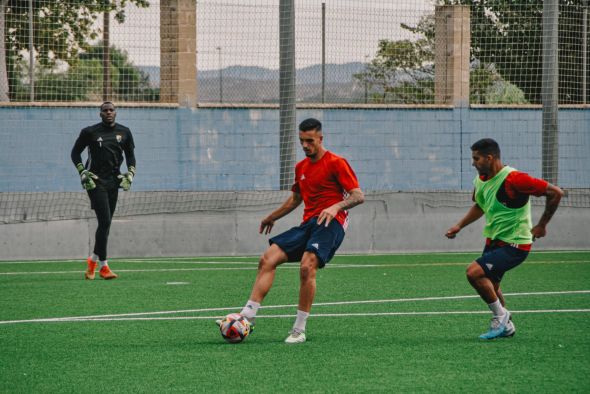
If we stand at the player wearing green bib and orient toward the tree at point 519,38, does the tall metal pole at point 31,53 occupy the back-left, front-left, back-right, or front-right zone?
front-left

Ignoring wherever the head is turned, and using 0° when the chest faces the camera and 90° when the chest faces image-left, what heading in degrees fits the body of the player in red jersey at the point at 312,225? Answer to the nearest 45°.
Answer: approximately 45°

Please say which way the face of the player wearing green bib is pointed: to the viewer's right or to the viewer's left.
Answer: to the viewer's left

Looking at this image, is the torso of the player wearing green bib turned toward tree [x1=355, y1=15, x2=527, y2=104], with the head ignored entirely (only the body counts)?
no

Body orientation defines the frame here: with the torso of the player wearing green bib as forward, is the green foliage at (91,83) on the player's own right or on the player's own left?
on the player's own right

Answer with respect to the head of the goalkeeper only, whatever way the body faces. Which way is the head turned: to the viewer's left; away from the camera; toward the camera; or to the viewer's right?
toward the camera

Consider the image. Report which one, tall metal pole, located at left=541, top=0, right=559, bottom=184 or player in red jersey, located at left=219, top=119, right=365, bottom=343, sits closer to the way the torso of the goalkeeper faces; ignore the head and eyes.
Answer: the player in red jersey

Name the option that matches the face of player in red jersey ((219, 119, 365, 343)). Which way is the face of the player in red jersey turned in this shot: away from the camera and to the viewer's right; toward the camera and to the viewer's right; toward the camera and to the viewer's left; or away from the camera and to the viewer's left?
toward the camera and to the viewer's left

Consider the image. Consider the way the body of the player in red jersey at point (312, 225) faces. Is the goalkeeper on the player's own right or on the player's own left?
on the player's own right

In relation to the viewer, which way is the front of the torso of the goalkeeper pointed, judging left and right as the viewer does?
facing the viewer

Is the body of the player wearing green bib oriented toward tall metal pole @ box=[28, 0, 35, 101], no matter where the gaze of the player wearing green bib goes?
no

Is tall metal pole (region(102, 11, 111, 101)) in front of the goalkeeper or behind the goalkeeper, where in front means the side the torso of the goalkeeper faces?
behind

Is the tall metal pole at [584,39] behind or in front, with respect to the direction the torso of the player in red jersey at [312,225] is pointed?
behind

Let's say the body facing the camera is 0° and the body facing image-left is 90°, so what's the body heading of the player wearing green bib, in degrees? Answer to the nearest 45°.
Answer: approximately 45°

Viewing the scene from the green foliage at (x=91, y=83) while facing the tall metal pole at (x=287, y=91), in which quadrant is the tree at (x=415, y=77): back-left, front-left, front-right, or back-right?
front-left

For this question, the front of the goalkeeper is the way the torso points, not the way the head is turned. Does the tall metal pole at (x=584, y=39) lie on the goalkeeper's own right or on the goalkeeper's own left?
on the goalkeeper's own left

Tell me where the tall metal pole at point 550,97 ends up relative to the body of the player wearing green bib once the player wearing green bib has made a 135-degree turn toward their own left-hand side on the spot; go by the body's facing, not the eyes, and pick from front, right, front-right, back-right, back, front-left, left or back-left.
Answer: left

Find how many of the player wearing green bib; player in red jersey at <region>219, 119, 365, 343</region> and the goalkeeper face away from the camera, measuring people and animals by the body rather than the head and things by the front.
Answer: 0
